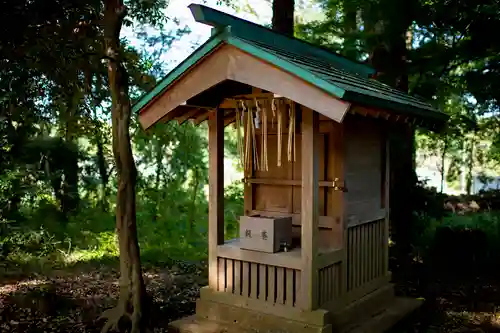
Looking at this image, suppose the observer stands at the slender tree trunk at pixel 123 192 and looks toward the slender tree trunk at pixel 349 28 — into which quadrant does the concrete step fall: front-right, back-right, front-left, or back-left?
front-right

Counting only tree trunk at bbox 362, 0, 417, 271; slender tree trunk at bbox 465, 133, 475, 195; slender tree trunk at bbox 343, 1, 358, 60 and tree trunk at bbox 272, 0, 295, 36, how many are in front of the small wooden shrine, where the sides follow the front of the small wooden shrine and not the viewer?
0

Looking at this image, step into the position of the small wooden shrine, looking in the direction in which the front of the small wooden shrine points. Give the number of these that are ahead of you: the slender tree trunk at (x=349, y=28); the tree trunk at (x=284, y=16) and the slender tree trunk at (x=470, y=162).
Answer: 0

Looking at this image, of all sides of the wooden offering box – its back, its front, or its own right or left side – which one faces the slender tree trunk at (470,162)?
back

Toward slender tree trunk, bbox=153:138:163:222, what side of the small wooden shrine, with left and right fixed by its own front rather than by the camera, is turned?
right

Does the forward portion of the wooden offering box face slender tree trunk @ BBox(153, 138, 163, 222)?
no

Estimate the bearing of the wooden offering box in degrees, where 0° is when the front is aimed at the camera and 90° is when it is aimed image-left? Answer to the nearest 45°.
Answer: approximately 45°

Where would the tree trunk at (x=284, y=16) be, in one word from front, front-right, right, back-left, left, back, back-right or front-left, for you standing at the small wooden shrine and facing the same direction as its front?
back-right

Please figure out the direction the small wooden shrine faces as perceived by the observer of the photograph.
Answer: facing the viewer and to the left of the viewer

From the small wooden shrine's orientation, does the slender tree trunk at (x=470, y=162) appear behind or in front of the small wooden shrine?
behind

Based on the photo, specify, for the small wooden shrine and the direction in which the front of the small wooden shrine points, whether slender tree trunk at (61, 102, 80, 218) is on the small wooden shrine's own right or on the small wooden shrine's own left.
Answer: on the small wooden shrine's own right

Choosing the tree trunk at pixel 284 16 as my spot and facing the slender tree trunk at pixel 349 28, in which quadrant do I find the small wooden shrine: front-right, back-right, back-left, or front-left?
back-right

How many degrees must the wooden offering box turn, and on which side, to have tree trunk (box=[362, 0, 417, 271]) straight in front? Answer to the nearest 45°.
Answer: approximately 180°

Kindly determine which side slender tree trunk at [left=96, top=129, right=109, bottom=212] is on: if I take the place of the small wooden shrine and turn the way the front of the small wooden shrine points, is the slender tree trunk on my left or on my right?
on my right

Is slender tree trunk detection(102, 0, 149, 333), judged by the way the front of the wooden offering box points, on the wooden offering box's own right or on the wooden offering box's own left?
on the wooden offering box's own right
